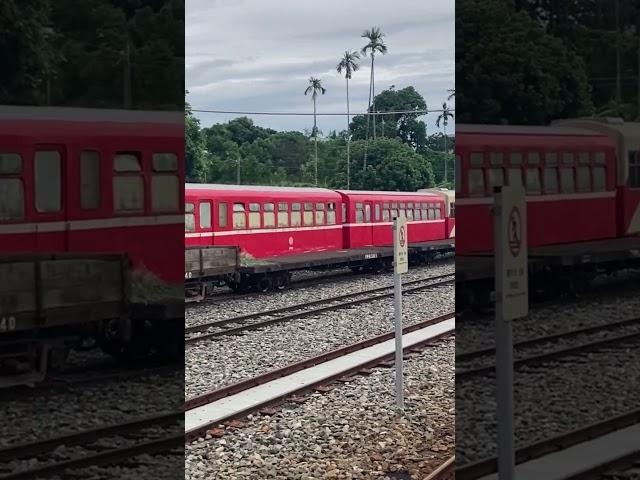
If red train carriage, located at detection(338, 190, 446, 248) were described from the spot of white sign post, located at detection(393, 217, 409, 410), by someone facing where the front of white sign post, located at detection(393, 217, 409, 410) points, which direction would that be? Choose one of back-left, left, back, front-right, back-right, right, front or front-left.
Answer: back-left

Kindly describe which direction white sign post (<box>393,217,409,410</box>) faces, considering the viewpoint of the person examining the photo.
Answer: facing the viewer and to the right of the viewer

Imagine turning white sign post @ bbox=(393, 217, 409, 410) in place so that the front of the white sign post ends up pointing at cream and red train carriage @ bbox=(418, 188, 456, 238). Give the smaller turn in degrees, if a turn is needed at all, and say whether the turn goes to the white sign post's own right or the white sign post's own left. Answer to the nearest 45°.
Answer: approximately 135° to the white sign post's own left
